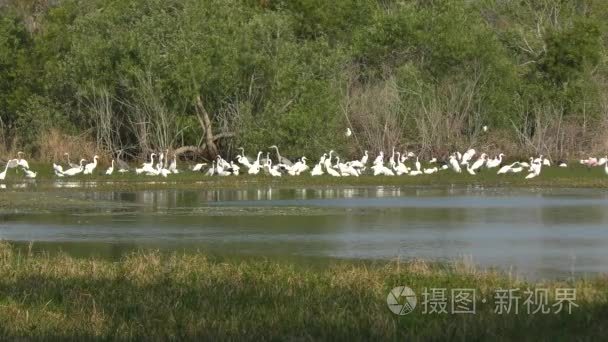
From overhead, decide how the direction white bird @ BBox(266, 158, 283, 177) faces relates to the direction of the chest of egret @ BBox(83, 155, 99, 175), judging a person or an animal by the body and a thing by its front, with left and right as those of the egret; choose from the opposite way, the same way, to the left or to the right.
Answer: the opposite way

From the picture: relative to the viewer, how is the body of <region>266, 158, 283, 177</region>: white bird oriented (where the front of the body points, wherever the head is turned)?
to the viewer's left

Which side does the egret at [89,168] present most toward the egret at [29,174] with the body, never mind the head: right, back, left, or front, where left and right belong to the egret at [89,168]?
back

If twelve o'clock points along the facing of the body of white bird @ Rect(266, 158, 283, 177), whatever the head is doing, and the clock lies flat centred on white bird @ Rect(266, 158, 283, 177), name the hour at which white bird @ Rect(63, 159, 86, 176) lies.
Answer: white bird @ Rect(63, 159, 86, 176) is roughly at 12 o'clock from white bird @ Rect(266, 158, 283, 177).

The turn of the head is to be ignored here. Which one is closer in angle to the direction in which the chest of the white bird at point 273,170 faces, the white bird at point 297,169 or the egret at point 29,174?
the egret

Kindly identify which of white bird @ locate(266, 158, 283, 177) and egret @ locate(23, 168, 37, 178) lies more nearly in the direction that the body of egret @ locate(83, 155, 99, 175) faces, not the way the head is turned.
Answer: the white bird

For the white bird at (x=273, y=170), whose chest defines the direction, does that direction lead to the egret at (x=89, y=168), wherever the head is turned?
yes

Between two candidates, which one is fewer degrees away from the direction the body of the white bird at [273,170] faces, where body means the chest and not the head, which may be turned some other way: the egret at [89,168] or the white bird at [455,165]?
the egret

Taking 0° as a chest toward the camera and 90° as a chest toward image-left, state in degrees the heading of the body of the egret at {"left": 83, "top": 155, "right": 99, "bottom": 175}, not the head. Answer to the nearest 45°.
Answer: approximately 270°

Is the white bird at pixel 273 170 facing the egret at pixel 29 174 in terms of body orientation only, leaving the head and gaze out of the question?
yes

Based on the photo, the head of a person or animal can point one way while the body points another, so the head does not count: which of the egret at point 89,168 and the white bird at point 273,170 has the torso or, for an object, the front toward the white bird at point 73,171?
the white bird at point 273,170
